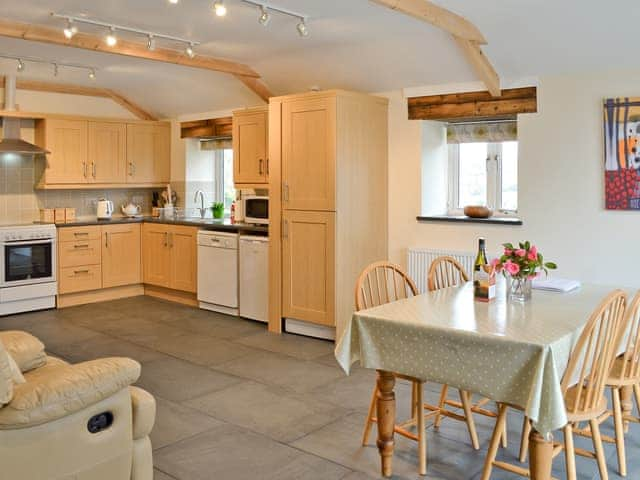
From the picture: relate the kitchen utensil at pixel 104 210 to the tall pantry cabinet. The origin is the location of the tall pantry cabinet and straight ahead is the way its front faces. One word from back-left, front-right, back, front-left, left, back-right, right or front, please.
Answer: right

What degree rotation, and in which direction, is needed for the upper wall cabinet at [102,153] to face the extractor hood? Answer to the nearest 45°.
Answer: approximately 45° to its right

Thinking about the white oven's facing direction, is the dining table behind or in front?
in front

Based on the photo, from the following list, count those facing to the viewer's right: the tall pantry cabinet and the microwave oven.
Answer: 0

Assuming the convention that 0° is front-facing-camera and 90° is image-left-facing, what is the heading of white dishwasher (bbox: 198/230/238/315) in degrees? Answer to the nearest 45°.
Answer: approximately 45°

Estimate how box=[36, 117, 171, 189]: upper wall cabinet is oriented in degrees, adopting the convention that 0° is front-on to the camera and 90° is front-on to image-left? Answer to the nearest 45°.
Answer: approximately 0°

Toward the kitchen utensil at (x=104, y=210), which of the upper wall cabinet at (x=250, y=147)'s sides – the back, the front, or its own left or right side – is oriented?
right

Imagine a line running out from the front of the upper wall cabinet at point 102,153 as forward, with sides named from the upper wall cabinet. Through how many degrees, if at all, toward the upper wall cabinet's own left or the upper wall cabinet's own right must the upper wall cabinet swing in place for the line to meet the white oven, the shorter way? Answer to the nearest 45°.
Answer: approximately 45° to the upper wall cabinet's own right

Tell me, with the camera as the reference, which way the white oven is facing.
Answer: facing the viewer and to the right of the viewer

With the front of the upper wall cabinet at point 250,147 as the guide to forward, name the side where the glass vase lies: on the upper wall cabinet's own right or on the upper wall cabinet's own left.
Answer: on the upper wall cabinet's own left

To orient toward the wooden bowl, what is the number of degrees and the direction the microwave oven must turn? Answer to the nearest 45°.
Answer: approximately 90° to its left

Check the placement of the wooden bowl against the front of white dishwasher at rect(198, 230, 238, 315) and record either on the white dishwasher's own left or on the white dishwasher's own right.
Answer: on the white dishwasher's own left

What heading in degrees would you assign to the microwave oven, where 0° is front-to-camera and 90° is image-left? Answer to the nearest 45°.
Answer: approximately 45°
